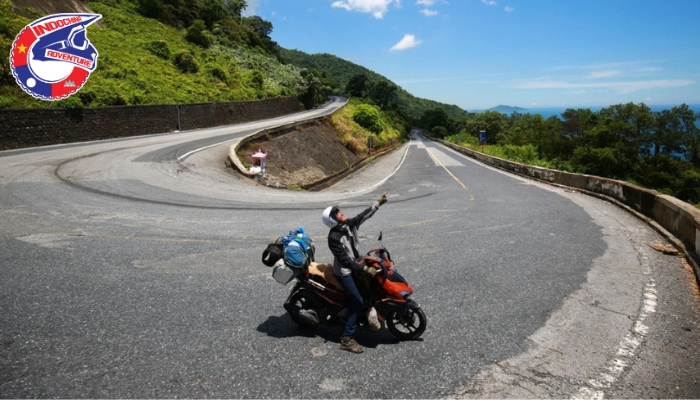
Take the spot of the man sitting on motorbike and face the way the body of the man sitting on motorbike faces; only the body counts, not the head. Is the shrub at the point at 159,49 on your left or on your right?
on your left

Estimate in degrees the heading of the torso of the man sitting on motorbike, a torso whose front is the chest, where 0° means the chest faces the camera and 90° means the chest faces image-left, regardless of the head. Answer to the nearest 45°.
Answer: approximately 270°

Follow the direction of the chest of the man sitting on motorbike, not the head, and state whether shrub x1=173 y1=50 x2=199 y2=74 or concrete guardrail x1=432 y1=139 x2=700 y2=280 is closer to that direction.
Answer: the concrete guardrail

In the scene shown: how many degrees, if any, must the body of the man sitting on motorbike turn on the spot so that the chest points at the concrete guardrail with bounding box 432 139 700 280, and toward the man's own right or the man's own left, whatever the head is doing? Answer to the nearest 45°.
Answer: approximately 45° to the man's own left
